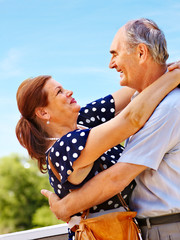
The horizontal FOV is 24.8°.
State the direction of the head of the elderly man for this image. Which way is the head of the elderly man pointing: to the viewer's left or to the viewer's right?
to the viewer's left

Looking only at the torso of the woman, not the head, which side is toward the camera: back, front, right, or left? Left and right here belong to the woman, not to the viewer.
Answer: right

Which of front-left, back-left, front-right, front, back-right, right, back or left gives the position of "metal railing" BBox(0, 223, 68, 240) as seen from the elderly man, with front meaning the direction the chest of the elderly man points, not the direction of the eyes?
front-right

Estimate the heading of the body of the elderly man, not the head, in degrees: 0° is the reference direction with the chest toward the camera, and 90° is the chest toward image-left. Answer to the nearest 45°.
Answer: approximately 90°

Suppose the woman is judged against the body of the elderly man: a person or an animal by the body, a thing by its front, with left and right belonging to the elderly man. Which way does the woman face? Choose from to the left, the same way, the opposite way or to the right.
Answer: the opposite way

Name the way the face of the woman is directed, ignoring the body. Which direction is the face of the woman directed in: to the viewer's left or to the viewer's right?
to the viewer's right
